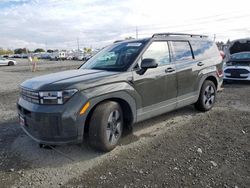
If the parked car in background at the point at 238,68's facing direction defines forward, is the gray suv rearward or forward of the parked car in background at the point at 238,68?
forward

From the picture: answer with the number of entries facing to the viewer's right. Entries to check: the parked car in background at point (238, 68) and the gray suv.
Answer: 0

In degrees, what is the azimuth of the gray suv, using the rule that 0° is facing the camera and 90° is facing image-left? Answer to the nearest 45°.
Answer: approximately 45°

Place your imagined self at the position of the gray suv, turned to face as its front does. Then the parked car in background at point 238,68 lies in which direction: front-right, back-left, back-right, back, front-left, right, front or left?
back

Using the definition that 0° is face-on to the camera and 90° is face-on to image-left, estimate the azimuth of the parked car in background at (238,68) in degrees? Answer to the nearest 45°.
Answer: approximately 0°
